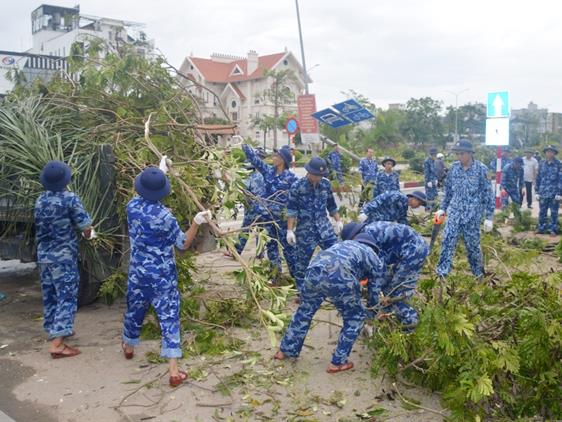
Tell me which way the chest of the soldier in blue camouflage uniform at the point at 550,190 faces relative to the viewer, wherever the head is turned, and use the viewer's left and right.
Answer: facing the viewer

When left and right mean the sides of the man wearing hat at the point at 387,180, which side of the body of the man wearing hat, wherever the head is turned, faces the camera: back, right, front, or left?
front

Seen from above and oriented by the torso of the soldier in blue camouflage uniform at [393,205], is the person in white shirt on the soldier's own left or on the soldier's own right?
on the soldier's own left

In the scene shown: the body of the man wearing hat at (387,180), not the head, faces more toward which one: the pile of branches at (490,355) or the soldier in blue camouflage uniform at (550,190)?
the pile of branches

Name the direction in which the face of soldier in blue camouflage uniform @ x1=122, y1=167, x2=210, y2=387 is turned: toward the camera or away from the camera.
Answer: away from the camera

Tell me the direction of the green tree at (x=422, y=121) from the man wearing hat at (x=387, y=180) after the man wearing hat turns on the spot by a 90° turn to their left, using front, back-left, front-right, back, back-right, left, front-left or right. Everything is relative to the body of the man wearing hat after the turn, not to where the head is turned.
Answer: left

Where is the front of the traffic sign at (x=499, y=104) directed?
toward the camera

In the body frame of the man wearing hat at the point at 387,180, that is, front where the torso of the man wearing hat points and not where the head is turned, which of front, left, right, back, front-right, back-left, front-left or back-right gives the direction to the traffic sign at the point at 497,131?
back-left

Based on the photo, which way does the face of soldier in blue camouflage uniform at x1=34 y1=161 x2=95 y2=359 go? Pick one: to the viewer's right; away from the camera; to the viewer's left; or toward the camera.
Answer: away from the camera

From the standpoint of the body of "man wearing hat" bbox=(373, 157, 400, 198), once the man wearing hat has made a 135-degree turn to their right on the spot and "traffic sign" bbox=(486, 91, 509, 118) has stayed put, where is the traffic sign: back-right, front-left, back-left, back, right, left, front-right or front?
right

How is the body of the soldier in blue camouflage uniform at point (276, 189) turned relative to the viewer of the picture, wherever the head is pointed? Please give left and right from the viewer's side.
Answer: facing the viewer and to the left of the viewer

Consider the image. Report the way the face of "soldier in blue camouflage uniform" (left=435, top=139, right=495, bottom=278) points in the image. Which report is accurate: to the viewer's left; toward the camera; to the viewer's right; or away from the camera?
toward the camera

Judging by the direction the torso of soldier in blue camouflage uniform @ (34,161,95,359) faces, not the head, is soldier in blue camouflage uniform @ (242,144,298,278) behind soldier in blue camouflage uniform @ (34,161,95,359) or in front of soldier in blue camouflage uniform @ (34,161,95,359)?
in front
